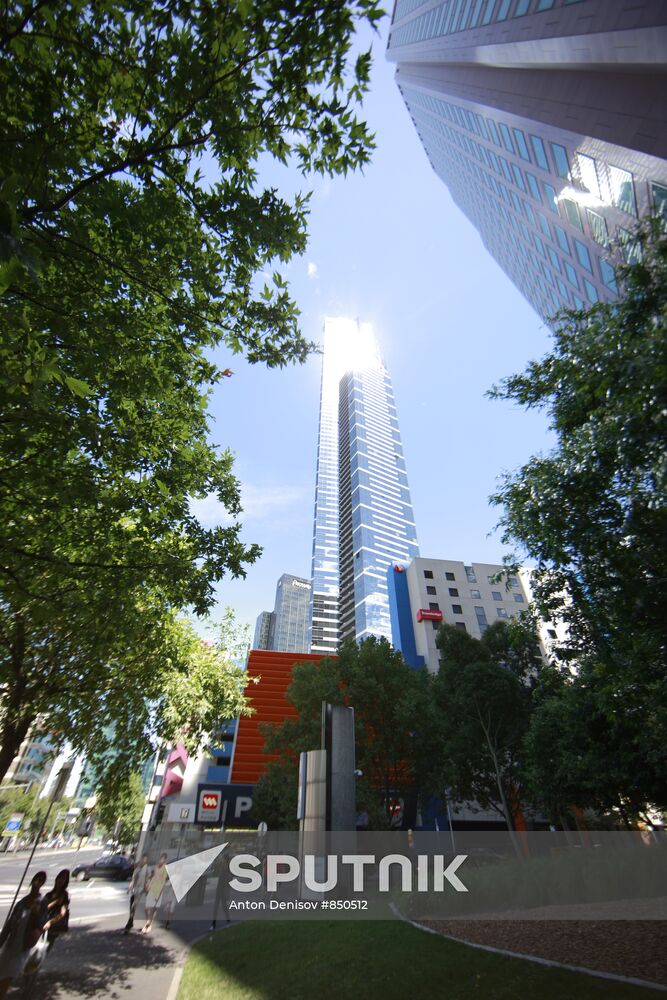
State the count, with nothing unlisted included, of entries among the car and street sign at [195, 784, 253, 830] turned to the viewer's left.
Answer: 1

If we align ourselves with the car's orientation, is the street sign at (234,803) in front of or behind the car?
behind

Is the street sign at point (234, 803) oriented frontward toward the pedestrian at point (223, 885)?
yes

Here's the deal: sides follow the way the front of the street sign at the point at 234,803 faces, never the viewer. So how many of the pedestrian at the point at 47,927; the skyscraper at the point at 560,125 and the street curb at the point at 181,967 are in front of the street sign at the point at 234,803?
3

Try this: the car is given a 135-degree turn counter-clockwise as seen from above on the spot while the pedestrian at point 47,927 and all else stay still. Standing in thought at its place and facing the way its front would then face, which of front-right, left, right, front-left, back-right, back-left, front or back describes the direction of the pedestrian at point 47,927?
front-right

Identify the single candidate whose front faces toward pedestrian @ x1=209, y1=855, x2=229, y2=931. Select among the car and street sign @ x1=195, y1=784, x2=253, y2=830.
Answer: the street sign

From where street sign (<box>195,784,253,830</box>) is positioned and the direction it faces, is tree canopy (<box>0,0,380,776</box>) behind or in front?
in front

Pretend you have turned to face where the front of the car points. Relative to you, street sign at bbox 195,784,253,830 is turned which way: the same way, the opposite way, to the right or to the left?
to the left

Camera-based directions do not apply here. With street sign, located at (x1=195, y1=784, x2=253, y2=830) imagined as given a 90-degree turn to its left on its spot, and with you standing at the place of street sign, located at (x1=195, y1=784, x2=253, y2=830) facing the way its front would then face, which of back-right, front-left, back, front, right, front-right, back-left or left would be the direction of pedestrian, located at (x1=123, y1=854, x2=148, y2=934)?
right

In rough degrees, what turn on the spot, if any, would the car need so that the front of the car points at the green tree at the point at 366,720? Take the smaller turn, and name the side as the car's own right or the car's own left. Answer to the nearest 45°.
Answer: approximately 135° to the car's own left

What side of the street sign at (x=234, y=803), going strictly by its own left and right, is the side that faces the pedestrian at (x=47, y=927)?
front

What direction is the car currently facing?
to the viewer's left

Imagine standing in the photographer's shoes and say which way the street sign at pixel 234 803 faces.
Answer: facing the viewer

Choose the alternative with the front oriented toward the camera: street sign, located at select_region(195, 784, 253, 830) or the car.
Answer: the street sign

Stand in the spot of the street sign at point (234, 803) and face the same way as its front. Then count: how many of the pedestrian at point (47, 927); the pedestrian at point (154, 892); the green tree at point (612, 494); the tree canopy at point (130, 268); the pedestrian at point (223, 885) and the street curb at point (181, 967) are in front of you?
6

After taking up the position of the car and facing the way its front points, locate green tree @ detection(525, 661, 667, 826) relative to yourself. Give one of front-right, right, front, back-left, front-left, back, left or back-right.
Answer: back-left
